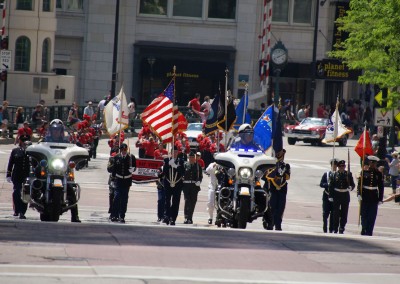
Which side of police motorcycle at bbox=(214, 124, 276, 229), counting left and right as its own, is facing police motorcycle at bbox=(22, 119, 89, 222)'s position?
right

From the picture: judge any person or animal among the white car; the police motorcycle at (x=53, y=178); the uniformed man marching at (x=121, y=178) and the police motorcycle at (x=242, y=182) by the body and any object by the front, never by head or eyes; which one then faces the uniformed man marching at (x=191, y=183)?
the white car

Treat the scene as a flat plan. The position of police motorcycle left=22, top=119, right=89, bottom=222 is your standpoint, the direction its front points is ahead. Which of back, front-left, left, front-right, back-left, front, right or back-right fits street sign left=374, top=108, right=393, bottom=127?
back-left

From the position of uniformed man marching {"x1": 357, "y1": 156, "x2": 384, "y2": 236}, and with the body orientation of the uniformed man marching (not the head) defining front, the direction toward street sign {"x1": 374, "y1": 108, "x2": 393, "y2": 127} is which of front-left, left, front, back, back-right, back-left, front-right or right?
back

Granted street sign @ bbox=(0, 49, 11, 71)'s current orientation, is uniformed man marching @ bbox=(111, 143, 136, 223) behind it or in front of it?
in front

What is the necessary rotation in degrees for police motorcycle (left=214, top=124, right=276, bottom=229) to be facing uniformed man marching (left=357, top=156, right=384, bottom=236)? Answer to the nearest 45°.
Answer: approximately 135° to its left

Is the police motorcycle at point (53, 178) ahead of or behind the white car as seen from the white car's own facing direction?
ahead

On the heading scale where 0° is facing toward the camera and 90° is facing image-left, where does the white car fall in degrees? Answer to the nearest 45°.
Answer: approximately 0°

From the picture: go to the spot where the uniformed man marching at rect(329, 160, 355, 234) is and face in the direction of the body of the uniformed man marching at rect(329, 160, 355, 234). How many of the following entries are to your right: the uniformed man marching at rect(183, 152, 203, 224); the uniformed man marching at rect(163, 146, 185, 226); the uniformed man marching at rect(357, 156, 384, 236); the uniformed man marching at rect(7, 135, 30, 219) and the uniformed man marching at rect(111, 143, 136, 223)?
4

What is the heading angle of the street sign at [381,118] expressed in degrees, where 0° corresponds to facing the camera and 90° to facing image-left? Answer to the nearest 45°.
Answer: approximately 0°

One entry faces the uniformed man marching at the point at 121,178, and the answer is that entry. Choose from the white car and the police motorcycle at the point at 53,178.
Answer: the white car
